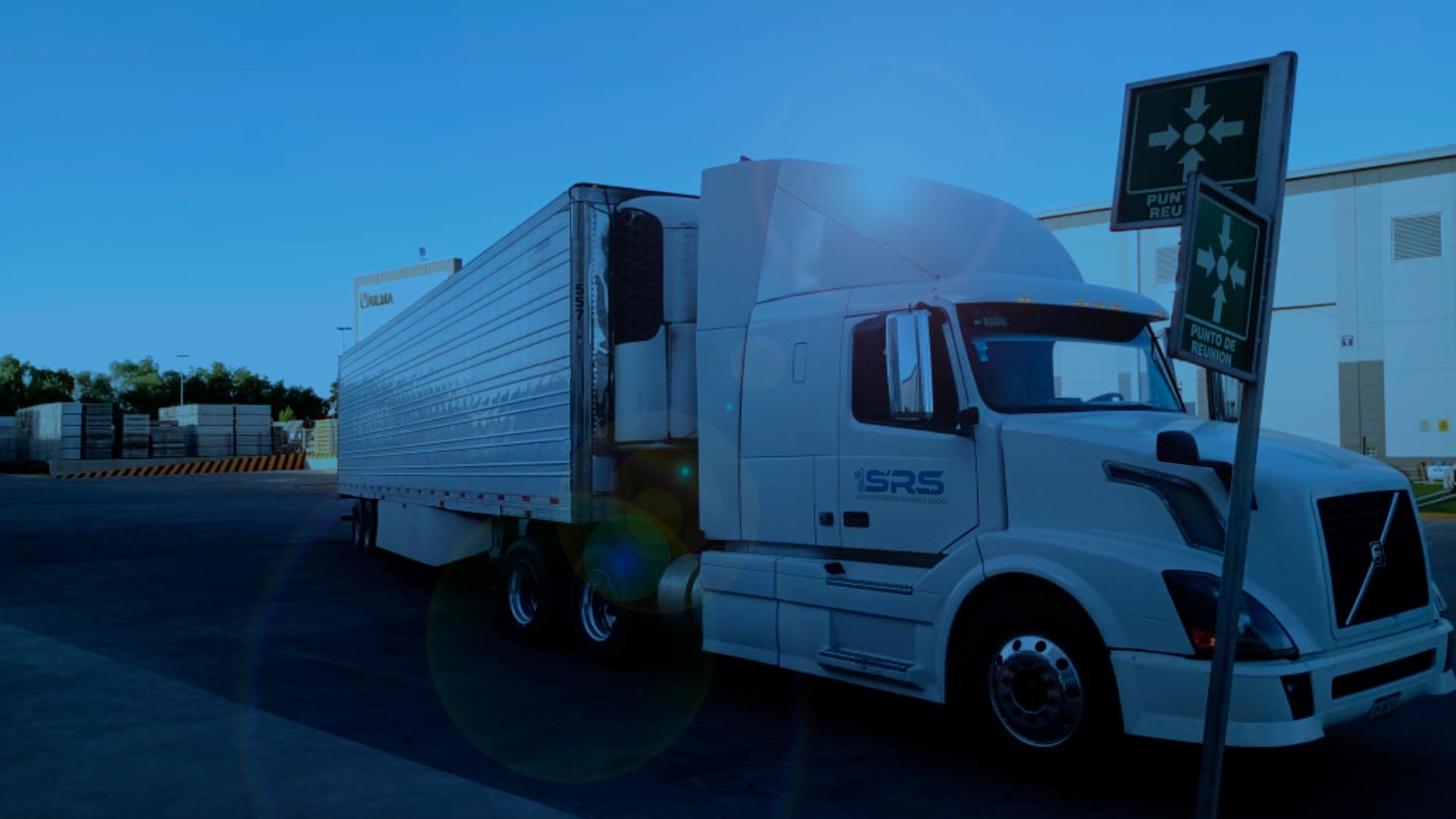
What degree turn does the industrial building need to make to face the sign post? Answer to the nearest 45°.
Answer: approximately 45° to its left

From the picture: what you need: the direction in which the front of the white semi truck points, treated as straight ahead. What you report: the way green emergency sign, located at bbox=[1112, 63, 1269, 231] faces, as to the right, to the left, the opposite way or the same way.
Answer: to the right

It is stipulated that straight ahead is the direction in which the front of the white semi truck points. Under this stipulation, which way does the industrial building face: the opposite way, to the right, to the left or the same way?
to the right

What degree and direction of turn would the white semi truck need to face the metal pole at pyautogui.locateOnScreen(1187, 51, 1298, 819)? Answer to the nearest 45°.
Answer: approximately 45° to its right

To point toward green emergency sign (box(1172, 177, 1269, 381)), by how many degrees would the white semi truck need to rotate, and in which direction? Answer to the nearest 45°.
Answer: approximately 45° to its right

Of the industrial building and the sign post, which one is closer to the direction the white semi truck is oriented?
the sign post

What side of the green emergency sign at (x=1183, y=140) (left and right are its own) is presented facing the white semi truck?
right

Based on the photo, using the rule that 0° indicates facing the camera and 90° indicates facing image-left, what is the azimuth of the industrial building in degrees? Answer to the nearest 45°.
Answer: approximately 45°
